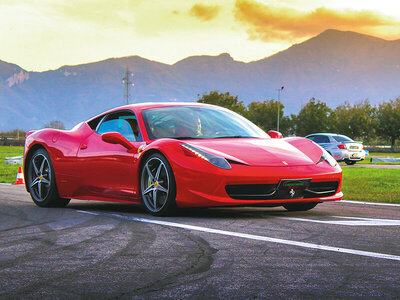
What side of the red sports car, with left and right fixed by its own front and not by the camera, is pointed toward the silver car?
left

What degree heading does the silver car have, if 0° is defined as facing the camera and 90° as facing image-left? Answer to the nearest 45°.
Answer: approximately 135°

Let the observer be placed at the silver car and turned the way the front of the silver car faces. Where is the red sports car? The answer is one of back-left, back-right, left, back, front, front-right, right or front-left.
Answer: back-left

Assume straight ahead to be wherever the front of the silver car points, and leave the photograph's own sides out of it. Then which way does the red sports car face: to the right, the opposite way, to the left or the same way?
the opposite way

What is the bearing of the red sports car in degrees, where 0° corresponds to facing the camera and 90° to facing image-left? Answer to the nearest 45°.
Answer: approximately 315°
